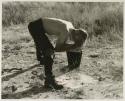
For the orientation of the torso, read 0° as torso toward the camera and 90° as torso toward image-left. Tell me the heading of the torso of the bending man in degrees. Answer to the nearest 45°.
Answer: approximately 270°
